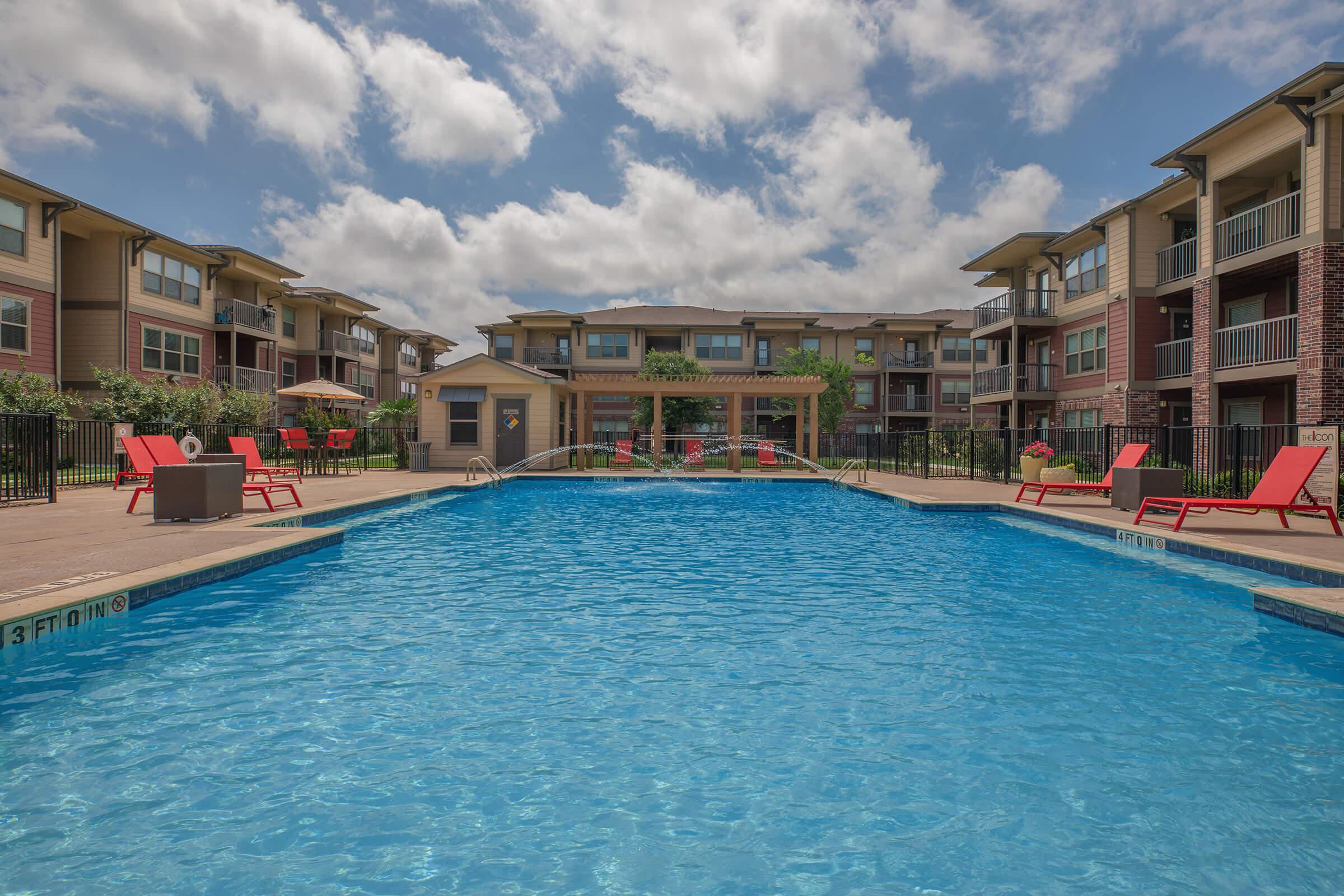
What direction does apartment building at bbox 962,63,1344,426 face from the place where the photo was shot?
facing the viewer and to the left of the viewer

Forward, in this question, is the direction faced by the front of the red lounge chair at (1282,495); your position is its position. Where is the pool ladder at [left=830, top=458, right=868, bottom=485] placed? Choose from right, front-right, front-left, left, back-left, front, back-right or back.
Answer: right

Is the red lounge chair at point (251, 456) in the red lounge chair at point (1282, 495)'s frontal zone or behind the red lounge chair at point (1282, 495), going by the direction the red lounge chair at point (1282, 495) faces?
frontal zone

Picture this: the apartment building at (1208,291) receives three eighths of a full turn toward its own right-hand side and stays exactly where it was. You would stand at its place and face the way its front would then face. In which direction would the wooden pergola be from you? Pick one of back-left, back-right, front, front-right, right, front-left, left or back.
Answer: left

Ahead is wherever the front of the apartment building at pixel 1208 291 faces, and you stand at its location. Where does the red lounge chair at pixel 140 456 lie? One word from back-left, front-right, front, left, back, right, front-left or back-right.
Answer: front

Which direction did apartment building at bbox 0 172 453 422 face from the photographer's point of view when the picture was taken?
facing the viewer and to the right of the viewer

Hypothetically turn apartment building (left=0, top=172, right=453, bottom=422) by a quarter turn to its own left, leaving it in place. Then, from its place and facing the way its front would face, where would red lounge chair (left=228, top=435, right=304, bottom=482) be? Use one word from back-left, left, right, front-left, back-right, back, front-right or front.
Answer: back-right

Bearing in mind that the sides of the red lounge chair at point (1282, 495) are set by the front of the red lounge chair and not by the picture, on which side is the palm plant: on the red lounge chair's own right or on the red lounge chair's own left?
on the red lounge chair's own right

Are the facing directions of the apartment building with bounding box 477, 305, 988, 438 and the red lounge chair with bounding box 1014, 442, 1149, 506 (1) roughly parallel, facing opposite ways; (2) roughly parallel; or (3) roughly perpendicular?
roughly perpendicular

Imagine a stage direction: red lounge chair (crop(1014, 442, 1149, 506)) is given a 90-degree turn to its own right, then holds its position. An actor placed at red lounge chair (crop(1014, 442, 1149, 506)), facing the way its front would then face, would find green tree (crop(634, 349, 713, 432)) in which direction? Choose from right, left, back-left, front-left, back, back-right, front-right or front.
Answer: front

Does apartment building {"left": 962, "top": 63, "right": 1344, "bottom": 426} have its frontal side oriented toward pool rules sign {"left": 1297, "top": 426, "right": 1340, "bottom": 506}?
no

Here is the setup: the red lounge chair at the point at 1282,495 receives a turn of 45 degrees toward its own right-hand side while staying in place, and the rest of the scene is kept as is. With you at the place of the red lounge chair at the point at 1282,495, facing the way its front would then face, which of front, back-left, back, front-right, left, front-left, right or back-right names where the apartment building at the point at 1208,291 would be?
right

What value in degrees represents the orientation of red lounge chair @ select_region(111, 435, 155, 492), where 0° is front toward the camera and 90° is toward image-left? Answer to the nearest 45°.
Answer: approximately 315°

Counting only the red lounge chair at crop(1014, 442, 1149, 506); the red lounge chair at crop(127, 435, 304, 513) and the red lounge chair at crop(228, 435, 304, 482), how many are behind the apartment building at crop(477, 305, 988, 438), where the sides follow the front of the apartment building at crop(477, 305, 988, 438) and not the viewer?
0

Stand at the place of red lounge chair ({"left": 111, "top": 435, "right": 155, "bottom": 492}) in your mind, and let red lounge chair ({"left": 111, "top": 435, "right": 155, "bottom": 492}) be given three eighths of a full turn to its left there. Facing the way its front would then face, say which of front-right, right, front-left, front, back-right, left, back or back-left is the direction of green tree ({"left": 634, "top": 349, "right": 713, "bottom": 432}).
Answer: front-right

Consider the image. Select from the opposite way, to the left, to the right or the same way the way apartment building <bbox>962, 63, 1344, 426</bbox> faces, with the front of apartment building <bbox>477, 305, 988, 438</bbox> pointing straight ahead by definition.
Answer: to the right

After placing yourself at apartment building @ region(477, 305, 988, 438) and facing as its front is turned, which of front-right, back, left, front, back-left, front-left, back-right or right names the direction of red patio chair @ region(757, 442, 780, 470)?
front

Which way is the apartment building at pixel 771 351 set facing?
toward the camera

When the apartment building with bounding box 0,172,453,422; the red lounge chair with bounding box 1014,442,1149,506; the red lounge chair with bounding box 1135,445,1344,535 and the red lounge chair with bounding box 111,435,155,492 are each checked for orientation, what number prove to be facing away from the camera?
0

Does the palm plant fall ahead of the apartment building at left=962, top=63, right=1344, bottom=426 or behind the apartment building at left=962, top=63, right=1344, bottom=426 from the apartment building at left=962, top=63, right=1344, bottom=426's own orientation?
ahead

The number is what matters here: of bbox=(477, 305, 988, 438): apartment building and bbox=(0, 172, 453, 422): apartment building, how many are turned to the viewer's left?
0

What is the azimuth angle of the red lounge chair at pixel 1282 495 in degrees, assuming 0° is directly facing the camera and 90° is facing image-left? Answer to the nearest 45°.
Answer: approximately 45°

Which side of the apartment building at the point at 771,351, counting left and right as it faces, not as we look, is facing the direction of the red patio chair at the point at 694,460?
front
